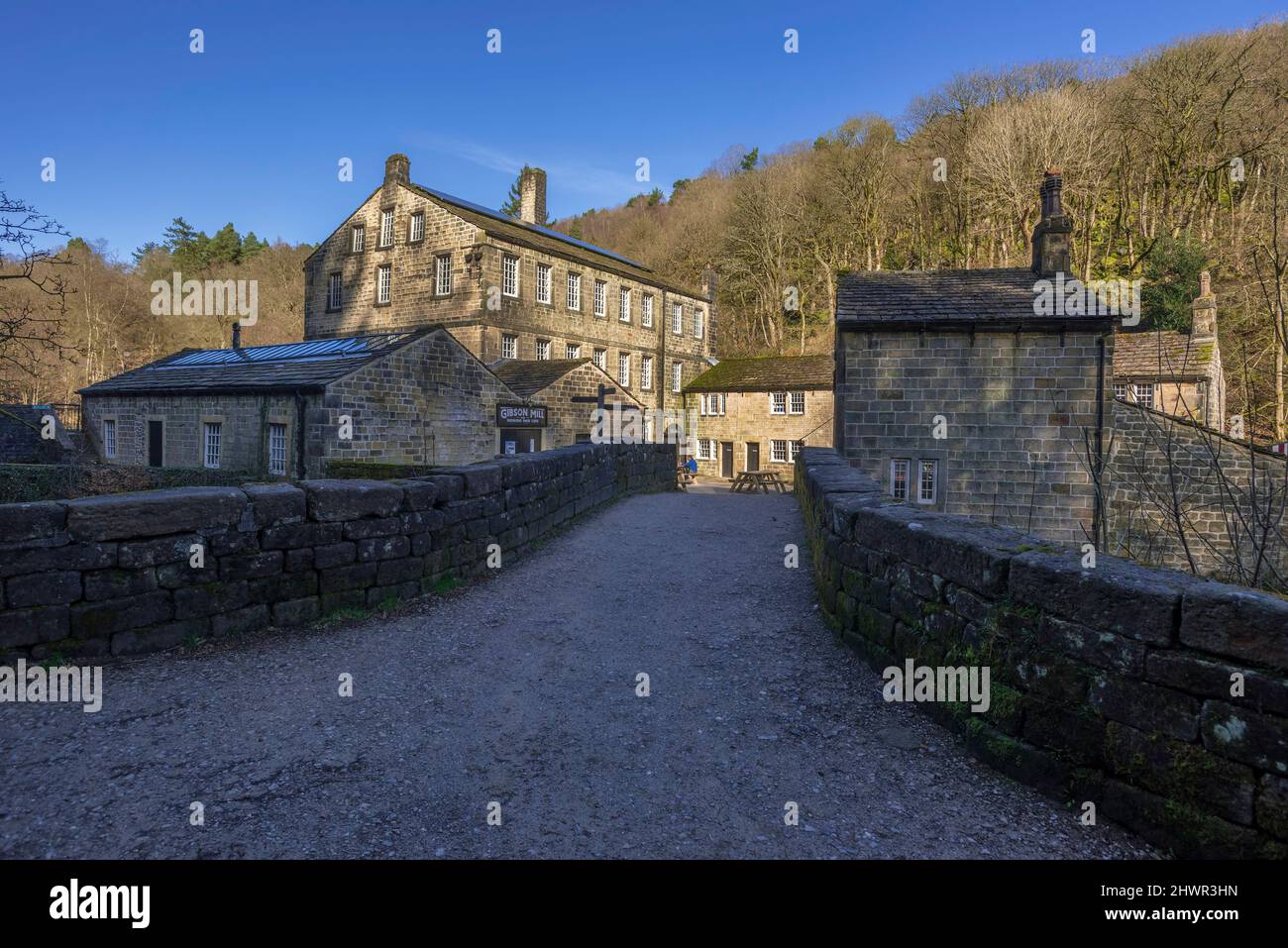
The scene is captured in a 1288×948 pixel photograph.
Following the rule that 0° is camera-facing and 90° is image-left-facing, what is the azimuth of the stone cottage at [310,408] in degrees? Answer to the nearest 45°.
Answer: approximately 45°

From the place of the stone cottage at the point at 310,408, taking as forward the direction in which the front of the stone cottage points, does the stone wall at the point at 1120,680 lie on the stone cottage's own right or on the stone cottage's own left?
on the stone cottage's own left

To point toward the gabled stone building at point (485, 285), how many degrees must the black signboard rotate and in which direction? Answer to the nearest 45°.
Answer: approximately 180°

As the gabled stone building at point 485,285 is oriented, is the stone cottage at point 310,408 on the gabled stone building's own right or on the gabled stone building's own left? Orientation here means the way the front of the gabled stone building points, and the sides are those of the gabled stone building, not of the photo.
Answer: on the gabled stone building's own right

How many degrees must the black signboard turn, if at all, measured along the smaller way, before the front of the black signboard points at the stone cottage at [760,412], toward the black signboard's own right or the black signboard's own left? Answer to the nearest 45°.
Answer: approximately 135° to the black signboard's own left

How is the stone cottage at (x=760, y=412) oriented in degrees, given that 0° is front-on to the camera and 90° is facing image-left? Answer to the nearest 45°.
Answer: approximately 0°

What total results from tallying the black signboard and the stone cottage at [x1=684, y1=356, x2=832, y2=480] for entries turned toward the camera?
2
